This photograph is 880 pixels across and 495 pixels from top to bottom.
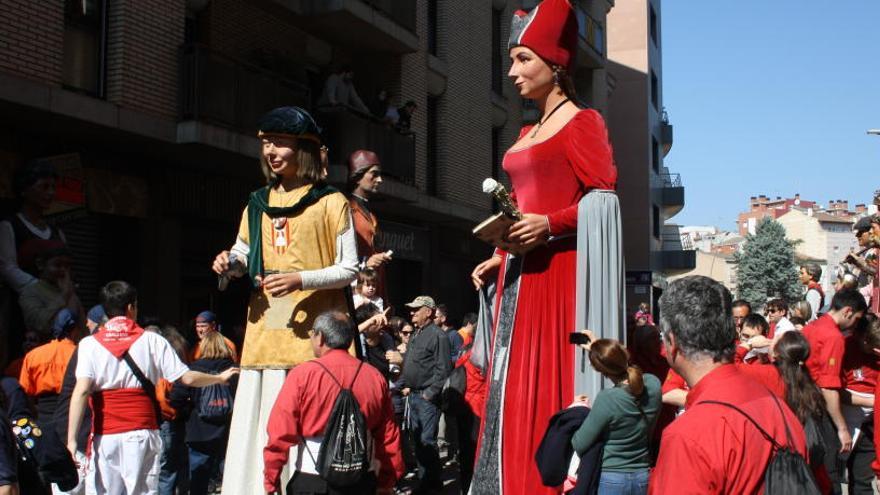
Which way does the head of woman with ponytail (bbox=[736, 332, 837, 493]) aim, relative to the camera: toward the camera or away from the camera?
away from the camera

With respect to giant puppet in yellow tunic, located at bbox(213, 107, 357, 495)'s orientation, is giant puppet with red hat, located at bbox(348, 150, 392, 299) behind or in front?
behind

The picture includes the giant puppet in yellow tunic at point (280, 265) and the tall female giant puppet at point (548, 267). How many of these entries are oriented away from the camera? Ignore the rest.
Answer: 0

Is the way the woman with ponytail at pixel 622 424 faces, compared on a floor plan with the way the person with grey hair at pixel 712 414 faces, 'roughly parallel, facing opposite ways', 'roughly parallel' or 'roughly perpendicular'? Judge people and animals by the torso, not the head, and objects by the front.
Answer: roughly parallel

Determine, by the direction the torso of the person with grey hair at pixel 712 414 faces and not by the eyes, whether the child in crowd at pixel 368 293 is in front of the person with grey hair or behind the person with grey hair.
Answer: in front

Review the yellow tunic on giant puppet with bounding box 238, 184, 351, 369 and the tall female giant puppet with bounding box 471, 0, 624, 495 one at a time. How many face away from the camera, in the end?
0

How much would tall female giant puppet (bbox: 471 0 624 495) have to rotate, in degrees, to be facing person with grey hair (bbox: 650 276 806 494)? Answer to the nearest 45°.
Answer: approximately 45° to its left

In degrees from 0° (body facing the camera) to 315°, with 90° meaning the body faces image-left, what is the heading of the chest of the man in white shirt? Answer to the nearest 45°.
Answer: approximately 180°

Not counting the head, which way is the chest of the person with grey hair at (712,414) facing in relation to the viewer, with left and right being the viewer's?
facing away from the viewer and to the left of the viewer

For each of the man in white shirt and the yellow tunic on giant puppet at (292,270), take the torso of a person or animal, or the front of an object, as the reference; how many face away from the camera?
1

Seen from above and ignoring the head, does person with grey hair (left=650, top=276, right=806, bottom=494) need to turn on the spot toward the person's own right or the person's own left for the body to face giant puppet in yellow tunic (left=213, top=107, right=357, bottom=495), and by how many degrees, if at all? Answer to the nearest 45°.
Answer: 0° — they already face it

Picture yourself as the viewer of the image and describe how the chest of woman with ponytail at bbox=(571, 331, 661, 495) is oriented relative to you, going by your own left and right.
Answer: facing away from the viewer and to the left of the viewer

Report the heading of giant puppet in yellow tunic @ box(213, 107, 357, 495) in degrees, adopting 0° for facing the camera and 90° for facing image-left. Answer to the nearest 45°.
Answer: approximately 45°

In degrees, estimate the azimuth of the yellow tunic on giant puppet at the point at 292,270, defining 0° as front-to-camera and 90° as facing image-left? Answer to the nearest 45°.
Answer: approximately 45°
